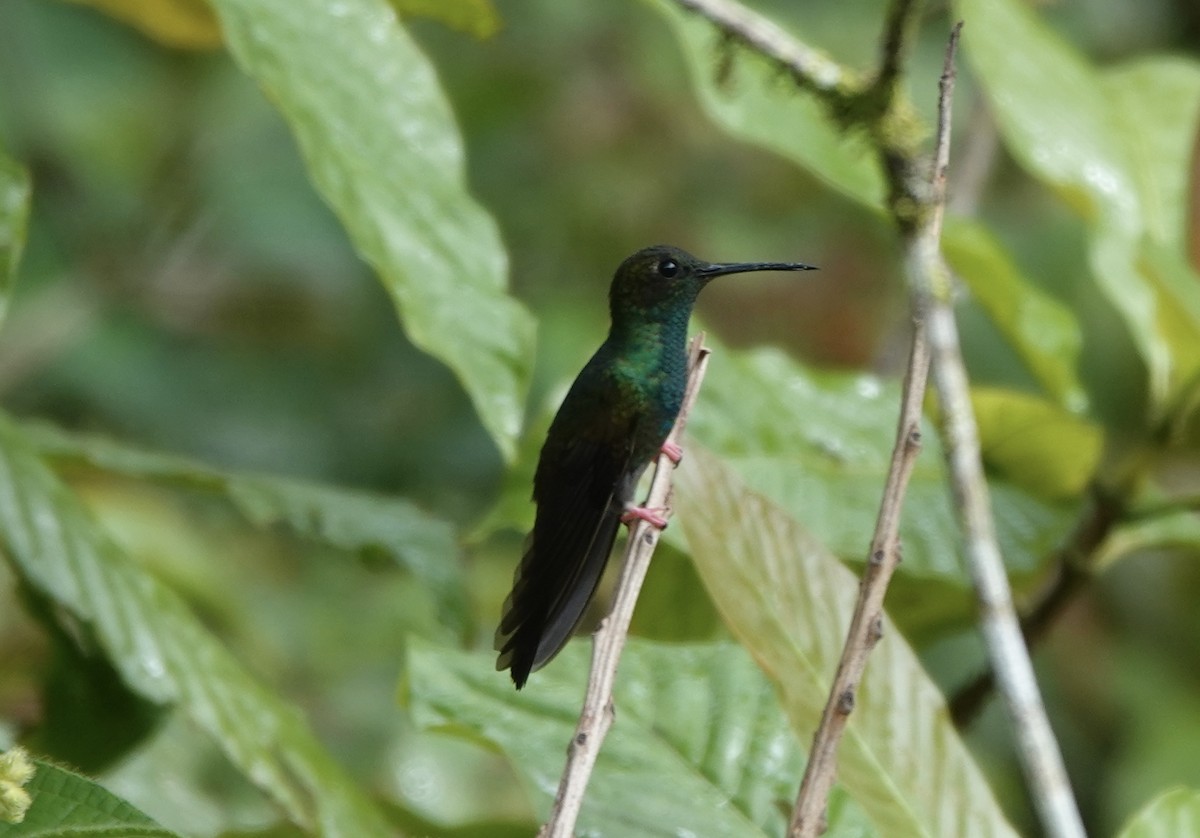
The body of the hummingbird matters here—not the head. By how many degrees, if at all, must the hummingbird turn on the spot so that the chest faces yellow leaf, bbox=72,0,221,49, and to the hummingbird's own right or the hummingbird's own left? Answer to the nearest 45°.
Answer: approximately 135° to the hummingbird's own left

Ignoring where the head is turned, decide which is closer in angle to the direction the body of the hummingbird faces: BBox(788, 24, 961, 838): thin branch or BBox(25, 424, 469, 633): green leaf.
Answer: the thin branch

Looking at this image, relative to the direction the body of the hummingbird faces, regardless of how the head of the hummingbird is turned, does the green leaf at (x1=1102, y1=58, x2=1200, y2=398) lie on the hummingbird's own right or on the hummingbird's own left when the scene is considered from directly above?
on the hummingbird's own left

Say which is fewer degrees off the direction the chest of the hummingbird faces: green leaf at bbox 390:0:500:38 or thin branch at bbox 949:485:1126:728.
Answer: the thin branch

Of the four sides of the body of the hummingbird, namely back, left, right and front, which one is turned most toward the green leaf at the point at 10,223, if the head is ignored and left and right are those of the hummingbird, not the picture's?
back

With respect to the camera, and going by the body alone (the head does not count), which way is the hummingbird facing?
to the viewer's right
